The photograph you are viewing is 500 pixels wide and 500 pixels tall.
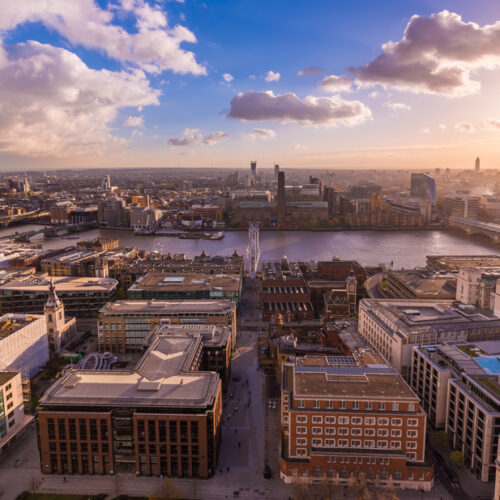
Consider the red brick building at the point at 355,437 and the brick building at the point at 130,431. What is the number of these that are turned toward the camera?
2

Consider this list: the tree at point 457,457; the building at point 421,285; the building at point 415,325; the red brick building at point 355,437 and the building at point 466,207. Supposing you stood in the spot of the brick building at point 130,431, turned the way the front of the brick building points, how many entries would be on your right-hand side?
0

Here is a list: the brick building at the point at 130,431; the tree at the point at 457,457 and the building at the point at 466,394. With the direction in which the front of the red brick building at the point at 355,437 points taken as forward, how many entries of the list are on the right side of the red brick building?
1

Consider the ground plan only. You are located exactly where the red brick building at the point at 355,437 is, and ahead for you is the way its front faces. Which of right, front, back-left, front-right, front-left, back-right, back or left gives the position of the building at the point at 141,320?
back-right

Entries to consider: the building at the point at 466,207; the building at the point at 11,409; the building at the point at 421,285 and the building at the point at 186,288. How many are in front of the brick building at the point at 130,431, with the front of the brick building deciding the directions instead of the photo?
0

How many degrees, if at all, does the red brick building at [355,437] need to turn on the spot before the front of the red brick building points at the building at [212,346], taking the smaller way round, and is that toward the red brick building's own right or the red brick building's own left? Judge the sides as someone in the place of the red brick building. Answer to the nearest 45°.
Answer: approximately 135° to the red brick building's own right

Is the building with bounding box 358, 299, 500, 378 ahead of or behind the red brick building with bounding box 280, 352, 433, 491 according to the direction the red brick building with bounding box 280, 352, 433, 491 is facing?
behind

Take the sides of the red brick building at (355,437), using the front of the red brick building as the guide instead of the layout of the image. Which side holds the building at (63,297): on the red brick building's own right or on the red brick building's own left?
on the red brick building's own right

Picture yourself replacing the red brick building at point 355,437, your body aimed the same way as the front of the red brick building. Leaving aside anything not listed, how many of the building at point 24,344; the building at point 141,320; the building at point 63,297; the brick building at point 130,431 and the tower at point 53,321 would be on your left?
0

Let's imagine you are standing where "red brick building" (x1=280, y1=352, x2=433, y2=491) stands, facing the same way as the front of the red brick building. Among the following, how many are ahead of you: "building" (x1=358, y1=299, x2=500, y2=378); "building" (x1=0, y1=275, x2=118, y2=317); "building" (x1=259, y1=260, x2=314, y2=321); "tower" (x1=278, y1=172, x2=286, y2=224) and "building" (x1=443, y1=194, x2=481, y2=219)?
0

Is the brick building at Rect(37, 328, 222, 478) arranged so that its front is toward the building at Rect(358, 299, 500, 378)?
no

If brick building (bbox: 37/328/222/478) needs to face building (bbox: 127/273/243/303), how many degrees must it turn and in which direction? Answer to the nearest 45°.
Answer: approximately 180°

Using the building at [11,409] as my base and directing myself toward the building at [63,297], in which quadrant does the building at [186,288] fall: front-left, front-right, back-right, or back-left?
front-right

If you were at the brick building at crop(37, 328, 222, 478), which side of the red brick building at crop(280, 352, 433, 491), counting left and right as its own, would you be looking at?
right

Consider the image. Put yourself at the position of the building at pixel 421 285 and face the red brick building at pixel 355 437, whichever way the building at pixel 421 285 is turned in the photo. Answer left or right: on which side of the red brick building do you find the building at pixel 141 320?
right

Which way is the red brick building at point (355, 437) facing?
toward the camera

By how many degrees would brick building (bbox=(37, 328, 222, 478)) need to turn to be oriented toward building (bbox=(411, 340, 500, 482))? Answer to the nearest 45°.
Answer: approximately 90° to its left

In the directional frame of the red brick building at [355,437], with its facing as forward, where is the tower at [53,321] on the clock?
The tower is roughly at 4 o'clock from the red brick building.

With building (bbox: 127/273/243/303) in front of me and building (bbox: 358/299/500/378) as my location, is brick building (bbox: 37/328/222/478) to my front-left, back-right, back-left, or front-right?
front-left

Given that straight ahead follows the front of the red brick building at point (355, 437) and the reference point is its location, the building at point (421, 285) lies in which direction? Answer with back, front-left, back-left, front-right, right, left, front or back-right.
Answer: back

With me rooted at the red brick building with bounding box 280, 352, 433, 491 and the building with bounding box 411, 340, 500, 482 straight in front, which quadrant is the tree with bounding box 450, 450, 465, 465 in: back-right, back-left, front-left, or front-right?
front-right
